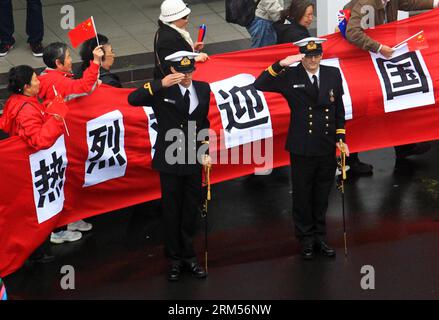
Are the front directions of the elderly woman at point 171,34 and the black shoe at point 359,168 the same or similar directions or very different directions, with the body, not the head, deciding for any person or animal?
same or similar directions

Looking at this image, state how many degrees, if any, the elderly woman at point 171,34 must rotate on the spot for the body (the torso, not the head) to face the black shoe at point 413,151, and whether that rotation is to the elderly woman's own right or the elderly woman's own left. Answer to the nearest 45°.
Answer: approximately 45° to the elderly woman's own left

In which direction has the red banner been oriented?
toward the camera

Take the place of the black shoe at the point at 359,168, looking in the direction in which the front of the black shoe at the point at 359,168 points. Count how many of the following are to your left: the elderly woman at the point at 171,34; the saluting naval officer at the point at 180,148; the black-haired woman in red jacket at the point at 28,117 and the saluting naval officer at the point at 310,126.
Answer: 0

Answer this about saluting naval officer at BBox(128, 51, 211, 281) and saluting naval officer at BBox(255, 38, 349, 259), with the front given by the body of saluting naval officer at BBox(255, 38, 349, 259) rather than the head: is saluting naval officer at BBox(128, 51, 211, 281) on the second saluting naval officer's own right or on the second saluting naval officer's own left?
on the second saluting naval officer's own right

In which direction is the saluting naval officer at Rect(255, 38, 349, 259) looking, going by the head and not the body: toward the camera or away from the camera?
toward the camera

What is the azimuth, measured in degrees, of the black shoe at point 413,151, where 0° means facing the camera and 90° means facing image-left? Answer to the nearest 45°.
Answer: approximately 270°

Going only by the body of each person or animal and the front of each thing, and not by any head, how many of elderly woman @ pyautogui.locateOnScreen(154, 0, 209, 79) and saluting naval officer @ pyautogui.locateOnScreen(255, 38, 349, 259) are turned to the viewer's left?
0
